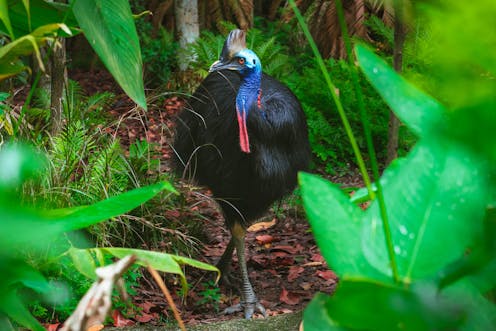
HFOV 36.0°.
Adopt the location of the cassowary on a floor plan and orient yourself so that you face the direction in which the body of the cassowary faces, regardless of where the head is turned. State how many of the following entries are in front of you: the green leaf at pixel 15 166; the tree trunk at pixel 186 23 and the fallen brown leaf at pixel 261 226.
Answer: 1

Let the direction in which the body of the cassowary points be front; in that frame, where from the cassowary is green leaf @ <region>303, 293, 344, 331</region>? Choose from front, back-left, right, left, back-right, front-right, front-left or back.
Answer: front

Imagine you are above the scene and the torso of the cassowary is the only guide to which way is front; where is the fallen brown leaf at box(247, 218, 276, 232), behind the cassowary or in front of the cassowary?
behind

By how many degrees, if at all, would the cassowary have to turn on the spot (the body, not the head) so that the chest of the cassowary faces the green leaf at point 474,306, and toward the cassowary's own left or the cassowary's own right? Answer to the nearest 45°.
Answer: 0° — it already faces it

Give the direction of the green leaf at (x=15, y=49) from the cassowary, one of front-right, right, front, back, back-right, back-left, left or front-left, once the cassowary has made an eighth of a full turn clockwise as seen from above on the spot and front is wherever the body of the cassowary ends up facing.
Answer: front-right

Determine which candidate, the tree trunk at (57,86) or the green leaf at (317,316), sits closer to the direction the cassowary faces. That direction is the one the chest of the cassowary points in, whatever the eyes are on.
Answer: the green leaf

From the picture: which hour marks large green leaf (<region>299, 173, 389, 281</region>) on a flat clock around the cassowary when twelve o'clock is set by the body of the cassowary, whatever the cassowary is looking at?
The large green leaf is roughly at 12 o'clock from the cassowary.

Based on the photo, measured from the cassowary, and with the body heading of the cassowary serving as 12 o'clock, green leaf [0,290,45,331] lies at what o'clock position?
The green leaf is roughly at 12 o'clock from the cassowary.

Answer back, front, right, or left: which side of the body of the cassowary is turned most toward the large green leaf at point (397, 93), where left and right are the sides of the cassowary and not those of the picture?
front

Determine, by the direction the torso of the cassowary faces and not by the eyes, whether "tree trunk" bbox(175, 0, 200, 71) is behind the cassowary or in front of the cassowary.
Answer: behind

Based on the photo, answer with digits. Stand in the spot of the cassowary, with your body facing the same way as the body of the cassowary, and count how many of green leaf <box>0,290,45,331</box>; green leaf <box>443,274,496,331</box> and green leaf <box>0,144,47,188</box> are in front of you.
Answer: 3

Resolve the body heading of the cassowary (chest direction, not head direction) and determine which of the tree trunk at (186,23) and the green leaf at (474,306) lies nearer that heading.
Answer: the green leaf

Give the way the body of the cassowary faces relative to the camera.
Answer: toward the camera

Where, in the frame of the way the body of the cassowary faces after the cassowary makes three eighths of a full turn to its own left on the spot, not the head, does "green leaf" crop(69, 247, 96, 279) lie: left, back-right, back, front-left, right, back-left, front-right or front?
back-right

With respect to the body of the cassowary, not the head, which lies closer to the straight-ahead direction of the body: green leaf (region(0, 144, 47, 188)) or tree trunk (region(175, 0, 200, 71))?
the green leaf
